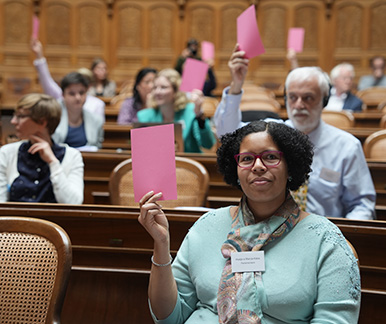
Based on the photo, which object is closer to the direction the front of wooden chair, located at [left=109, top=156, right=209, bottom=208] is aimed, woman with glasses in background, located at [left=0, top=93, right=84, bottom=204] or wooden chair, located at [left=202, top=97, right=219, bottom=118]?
the woman with glasses in background

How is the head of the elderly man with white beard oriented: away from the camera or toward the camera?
toward the camera

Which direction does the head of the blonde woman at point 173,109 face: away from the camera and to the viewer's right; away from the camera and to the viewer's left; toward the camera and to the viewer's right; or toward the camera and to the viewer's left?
toward the camera and to the viewer's left

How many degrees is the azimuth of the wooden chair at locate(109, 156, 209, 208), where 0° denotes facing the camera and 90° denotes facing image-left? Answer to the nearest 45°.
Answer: approximately 0°

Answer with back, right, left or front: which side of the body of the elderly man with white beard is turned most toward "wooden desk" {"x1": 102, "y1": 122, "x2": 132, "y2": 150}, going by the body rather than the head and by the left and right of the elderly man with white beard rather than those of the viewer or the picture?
right

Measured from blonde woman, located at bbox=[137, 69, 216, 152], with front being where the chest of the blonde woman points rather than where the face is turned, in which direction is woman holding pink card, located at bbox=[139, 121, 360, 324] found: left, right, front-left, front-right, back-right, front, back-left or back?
front-left

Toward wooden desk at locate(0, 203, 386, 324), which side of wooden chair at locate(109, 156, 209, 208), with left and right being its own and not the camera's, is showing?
front

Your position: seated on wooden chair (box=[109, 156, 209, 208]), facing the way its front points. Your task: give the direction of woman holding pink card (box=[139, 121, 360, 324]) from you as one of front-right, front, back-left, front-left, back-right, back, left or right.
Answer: front
